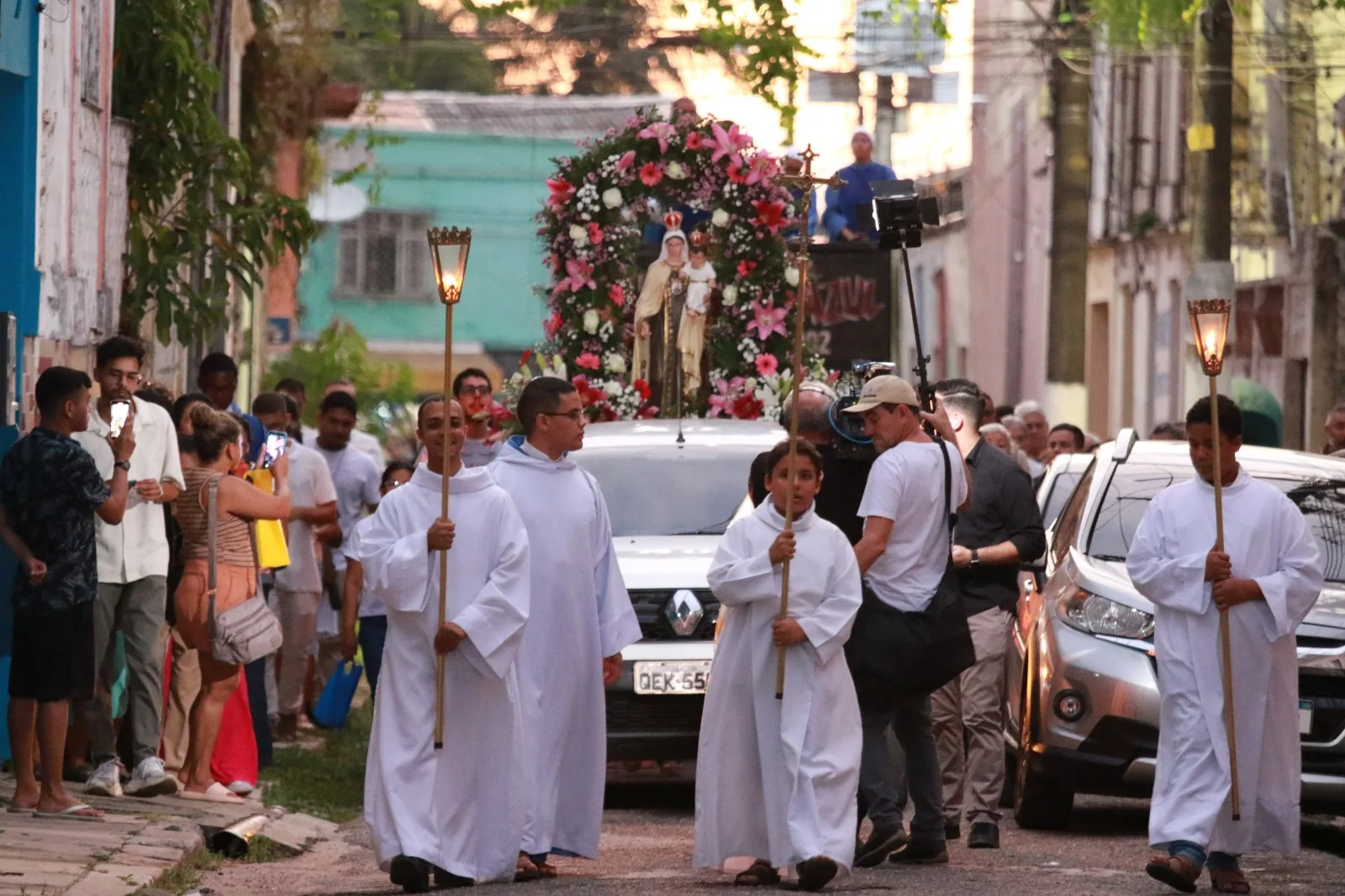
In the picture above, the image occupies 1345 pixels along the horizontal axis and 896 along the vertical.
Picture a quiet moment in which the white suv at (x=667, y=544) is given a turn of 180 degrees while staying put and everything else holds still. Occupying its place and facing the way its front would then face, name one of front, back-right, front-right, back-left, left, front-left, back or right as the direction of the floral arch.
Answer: front

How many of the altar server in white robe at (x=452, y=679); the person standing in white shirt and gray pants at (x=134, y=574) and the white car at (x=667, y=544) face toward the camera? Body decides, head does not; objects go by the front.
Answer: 3

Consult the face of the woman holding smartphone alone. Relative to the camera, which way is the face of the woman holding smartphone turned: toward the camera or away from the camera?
away from the camera

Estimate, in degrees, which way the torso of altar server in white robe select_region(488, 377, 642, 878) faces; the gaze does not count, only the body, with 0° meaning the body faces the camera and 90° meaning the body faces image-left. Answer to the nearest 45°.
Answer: approximately 315°

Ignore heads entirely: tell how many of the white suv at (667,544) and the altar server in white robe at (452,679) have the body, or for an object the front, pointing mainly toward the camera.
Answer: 2

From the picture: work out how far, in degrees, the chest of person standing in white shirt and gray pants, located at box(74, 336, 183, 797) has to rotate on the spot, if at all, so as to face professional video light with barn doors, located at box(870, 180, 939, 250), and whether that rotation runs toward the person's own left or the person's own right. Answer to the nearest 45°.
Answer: approximately 90° to the person's own left

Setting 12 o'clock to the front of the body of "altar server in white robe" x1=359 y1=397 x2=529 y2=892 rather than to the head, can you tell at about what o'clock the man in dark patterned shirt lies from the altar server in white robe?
The man in dark patterned shirt is roughly at 4 o'clock from the altar server in white robe.

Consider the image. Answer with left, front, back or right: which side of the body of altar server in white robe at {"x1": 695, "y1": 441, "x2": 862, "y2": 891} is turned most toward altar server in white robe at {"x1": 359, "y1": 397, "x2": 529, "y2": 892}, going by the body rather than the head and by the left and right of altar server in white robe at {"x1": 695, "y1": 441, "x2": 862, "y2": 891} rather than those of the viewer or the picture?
right
